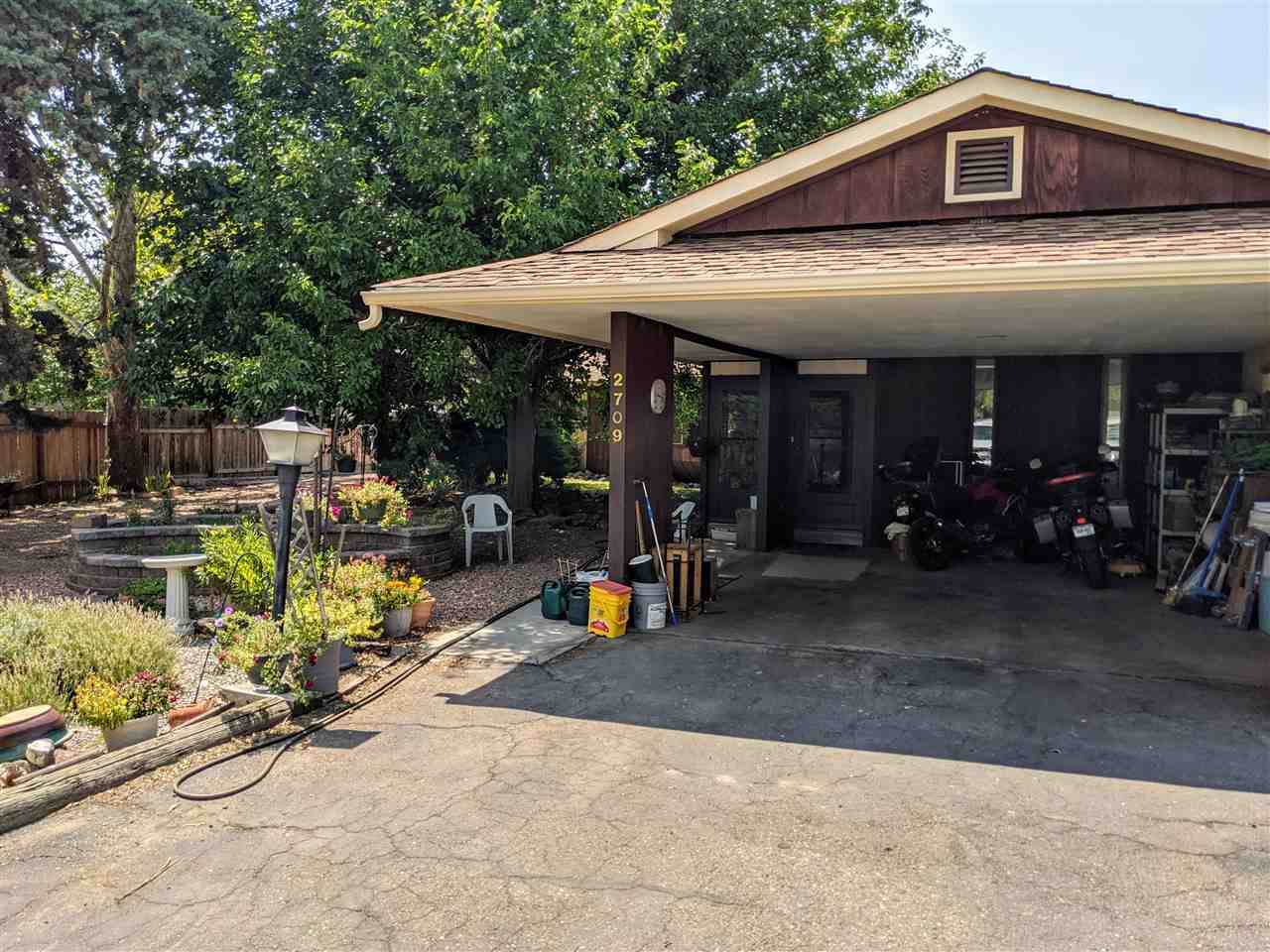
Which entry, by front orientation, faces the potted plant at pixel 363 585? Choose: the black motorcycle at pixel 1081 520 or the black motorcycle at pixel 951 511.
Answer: the black motorcycle at pixel 951 511

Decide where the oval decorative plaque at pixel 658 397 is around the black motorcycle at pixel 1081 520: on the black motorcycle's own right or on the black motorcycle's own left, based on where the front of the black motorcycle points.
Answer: on the black motorcycle's own left

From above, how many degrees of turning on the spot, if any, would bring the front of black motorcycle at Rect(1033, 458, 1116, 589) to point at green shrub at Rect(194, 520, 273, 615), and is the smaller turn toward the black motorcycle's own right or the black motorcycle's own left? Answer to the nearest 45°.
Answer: approximately 135° to the black motorcycle's own left

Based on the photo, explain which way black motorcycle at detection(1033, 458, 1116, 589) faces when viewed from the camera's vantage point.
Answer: facing away from the viewer

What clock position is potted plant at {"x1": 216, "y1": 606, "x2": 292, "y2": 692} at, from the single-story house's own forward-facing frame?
The potted plant is roughly at 2 o'clock from the single-story house.

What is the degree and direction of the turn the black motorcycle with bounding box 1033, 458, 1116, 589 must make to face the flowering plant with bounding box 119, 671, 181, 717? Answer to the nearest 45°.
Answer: approximately 135° to its left

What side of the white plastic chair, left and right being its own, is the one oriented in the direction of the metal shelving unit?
left

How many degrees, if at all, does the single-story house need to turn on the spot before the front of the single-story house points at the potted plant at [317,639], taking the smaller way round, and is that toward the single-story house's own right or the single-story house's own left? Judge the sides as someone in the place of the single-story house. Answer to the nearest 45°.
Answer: approximately 45° to the single-story house's own right
